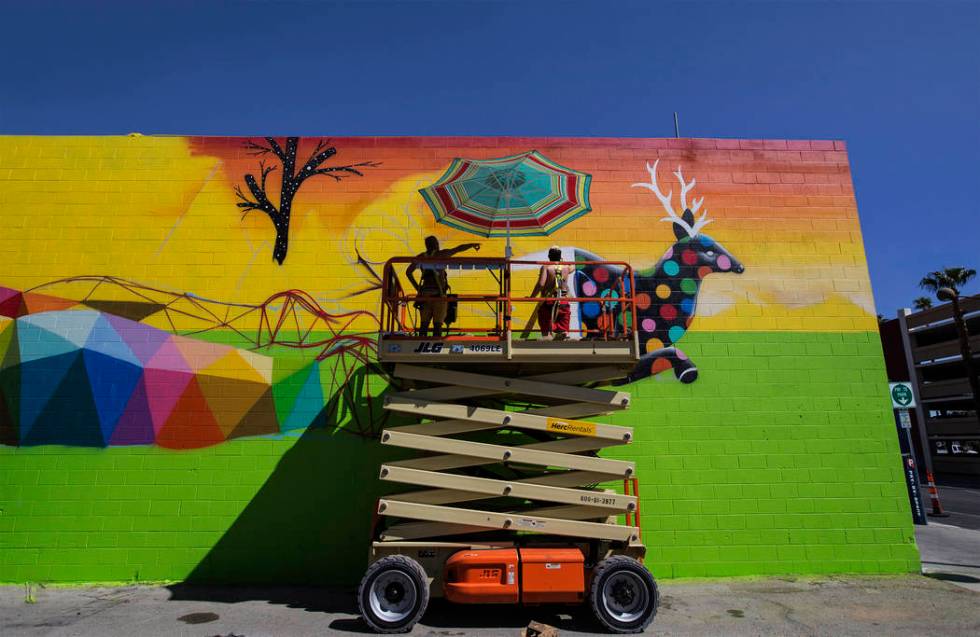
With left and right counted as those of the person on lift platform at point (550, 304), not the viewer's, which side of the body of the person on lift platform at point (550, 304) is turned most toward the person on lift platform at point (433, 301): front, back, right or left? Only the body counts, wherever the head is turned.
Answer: left

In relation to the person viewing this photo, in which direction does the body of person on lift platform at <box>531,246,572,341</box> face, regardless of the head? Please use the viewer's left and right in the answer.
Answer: facing away from the viewer

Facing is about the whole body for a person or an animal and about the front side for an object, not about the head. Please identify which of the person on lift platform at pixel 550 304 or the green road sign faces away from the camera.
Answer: the person on lift platform

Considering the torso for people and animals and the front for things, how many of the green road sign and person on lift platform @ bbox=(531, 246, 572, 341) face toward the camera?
1

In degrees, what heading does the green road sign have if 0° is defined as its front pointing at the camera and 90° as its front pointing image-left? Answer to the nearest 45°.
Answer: approximately 0°

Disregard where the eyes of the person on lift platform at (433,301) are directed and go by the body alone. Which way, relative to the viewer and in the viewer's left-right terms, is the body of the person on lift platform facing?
facing away from the viewer

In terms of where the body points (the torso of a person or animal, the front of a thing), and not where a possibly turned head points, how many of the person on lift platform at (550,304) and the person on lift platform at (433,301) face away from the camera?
2
